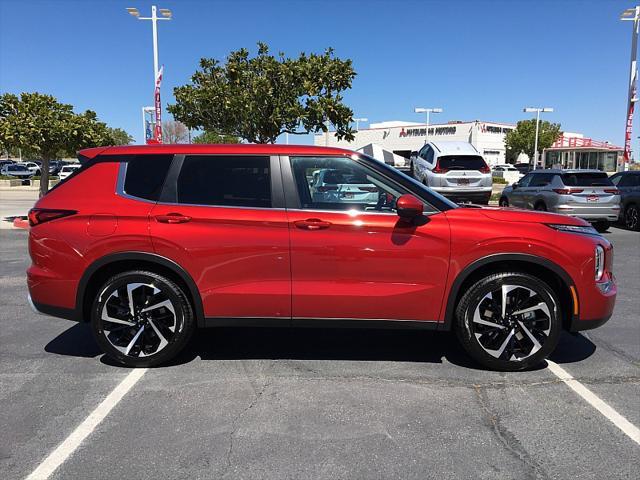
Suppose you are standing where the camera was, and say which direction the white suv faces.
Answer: facing away from the viewer and to the left of the viewer

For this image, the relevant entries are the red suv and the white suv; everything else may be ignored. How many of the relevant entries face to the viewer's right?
1

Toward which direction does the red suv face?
to the viewer's right

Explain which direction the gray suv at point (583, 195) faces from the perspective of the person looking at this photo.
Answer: facing away from the viewer and to the left of the viewer

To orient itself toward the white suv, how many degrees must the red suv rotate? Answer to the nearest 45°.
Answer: approximately 90° to its left

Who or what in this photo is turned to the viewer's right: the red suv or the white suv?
the red suv

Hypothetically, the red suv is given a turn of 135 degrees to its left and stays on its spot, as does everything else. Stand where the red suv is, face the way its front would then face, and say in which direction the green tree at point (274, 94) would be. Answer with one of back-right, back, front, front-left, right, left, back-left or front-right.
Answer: front-right

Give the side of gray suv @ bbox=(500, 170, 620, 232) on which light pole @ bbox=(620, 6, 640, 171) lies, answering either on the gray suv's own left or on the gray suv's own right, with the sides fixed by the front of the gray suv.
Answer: on the gray suv's own right

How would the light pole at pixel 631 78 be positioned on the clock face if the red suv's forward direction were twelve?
The light pole is roughly at 10 o'clock from the red suv.

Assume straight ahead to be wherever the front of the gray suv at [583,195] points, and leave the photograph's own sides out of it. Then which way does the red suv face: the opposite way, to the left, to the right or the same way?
to the right

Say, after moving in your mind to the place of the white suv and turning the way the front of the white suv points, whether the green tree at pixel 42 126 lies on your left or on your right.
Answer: on your left
